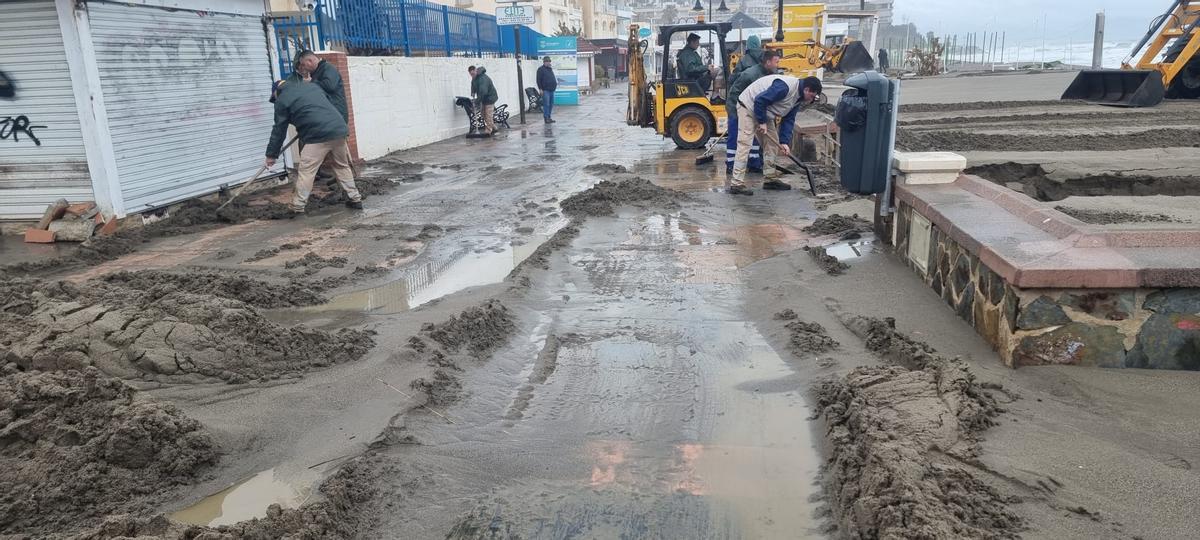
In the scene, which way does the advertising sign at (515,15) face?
toward the camera

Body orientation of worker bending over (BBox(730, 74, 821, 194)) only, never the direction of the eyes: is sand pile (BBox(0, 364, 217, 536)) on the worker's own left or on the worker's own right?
on the worker's own right

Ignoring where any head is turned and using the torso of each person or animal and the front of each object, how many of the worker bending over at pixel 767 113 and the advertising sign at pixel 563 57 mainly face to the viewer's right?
1

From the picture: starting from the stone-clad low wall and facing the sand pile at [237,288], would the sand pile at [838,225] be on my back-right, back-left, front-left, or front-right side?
front-right

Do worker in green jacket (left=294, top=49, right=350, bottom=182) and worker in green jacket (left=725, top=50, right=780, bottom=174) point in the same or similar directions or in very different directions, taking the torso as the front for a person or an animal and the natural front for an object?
very different directions

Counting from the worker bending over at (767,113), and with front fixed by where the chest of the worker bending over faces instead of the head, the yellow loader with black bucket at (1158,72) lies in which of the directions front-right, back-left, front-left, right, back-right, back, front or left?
front-left

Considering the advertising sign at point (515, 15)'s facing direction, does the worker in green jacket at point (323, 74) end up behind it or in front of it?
in front

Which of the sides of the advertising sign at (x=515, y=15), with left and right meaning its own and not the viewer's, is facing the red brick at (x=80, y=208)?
front

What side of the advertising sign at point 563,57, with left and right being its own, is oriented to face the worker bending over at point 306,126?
front

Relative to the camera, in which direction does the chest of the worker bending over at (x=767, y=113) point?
to the viewer's right

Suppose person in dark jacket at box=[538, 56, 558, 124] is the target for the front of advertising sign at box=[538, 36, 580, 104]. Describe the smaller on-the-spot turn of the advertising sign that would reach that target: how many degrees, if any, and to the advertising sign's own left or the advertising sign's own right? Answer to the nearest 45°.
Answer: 0° — it already faces them

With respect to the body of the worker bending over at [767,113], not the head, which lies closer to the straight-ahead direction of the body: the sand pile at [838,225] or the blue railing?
the sand pile

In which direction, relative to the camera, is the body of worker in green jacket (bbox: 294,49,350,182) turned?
to the viewer's left

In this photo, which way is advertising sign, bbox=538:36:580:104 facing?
toward the camera
